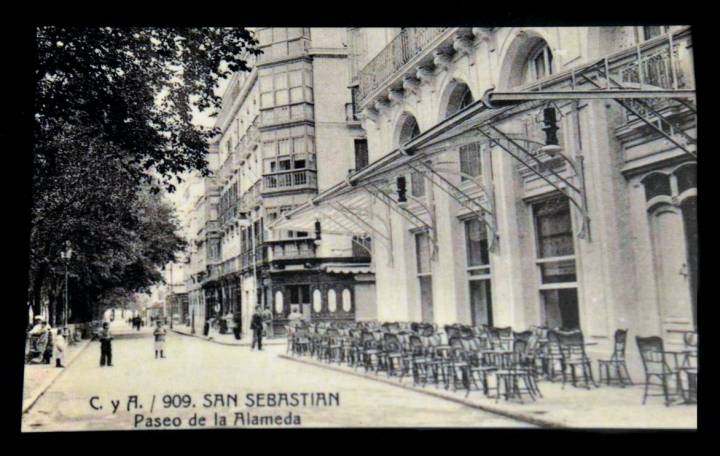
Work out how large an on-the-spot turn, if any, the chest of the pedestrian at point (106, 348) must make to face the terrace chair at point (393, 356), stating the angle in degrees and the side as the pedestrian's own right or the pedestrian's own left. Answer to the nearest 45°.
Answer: approximately 90° to the pedestrian's own left

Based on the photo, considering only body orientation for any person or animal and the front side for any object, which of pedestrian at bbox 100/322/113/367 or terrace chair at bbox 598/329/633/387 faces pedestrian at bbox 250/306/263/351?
the terrace chair

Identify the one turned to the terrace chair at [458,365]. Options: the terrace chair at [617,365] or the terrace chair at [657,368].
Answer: the terrace chair at [617,365]

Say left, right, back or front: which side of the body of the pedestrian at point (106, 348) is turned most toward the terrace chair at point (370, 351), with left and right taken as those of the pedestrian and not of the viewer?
left

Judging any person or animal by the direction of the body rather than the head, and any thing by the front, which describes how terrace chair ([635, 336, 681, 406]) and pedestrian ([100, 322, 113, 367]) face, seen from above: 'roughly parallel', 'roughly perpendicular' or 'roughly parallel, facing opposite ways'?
roughly perpendicular

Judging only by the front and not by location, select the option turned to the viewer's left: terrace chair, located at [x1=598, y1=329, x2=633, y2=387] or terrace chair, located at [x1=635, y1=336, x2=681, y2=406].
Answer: terrace chair, located at [x1=598, y1=329, x2=633, y2=387]

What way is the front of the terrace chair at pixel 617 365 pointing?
to the viewer's left

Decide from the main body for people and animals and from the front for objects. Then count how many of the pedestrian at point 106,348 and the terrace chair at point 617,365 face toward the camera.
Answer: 1

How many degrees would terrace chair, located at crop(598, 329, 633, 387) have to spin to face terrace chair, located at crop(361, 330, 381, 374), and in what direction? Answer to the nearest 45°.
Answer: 0° — it already faces it

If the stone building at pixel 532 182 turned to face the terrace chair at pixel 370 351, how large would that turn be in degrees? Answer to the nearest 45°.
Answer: approximately 45° to its right
